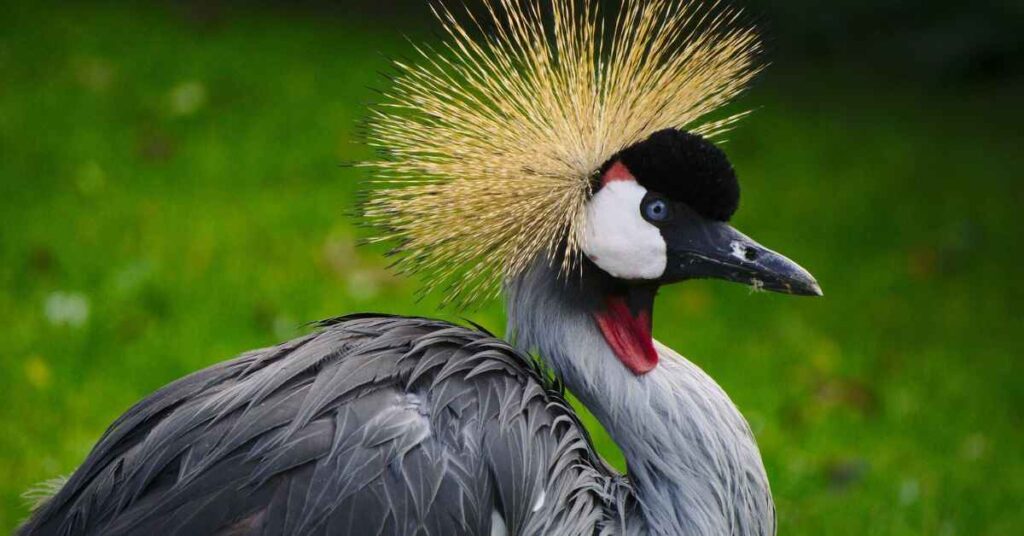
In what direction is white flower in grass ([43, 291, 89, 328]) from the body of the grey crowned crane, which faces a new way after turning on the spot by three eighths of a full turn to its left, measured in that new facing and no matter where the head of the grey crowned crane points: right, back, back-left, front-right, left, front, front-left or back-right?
front

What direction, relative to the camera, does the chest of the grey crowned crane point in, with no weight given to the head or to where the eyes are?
to the viewer's right
